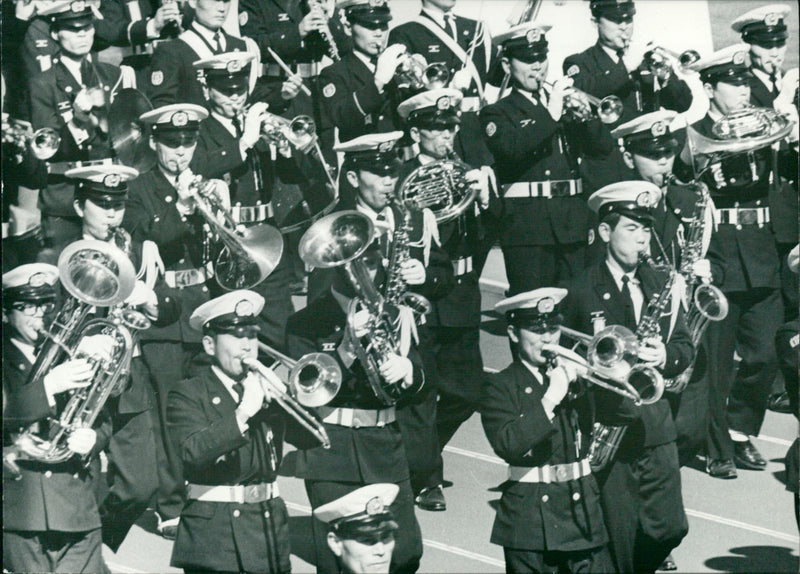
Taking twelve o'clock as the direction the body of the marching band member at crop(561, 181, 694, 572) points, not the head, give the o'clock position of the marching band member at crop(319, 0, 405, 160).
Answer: the marching band member at crop(319, 0, 405, 160) is roughly at 5 o'clock from the marching band member at crop(561, 181, 694, 572).

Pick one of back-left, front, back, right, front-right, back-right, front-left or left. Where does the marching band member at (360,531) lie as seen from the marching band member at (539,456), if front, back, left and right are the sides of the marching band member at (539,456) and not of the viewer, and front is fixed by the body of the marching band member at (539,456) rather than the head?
right

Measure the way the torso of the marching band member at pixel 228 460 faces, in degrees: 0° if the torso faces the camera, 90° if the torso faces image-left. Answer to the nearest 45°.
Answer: approximately 315°

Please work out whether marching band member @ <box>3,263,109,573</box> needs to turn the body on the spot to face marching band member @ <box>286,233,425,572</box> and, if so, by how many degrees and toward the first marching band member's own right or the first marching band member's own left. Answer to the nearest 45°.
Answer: approximately 45° to the first marching band member's own left

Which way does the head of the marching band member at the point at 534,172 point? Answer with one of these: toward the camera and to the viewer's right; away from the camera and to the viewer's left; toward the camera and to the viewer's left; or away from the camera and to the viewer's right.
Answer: toward the camera and to the viewer's right

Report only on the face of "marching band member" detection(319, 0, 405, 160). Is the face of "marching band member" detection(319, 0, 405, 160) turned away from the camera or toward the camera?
toward the camera

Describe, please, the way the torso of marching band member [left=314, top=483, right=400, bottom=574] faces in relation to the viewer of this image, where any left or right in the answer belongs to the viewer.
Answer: facing the viewer and to the right of the viewer
